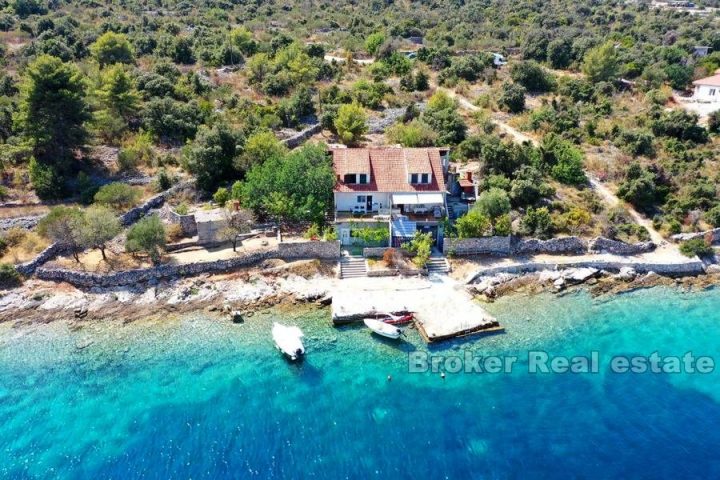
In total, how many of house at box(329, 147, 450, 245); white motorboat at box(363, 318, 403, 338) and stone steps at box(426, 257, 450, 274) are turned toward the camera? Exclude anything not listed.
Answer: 2

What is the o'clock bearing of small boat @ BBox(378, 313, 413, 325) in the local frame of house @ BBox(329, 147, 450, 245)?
The small boat is roughly at 12 o'clock from the house.

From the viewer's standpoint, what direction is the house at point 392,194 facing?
toward the camera

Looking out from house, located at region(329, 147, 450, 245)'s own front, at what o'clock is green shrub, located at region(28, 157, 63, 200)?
The green shrub is roughly at 3 o'clock from the house.

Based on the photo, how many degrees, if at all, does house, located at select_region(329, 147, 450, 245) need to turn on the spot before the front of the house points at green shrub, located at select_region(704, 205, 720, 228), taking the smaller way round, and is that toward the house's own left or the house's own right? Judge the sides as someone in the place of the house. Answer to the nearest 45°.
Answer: approximately 90° to the house's own left

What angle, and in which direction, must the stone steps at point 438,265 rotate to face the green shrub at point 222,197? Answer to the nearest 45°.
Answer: approximately 90° to its right

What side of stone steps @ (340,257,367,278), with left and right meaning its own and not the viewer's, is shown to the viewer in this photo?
front

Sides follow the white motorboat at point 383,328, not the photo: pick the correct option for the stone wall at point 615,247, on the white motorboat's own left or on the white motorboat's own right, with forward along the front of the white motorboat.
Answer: on the white motorboat's own right

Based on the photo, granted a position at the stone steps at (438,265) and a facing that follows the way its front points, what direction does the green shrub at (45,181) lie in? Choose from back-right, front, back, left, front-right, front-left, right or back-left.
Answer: right

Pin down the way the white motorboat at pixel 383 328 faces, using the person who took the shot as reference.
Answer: facing away from the viewer and to the left of the viewer

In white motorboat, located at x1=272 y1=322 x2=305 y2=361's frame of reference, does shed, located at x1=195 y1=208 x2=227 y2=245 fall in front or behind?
in front

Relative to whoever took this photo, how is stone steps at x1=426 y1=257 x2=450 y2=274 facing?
facing the viewer

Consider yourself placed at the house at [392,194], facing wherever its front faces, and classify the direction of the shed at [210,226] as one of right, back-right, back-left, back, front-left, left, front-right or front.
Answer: right

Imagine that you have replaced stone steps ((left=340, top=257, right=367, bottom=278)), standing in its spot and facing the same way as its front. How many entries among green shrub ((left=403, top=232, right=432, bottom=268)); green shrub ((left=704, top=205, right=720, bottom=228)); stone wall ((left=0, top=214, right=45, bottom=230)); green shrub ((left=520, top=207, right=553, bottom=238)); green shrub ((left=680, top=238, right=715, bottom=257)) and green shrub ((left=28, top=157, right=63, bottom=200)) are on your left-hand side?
4

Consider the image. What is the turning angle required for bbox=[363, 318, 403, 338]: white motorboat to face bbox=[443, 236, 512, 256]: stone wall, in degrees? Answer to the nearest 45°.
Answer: approximately 90° to its right

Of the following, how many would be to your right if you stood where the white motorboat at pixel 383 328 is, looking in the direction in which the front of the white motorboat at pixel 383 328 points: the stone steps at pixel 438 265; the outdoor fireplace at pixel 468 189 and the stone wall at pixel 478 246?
3

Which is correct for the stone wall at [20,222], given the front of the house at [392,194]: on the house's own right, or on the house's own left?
on the house's own right

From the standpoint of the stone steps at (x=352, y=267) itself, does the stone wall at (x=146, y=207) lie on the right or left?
on its right

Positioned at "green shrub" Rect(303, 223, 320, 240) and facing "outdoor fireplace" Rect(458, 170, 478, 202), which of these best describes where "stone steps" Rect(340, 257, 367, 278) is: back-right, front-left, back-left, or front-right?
front-right

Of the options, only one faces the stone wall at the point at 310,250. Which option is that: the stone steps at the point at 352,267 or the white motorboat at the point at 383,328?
the white motorboat
